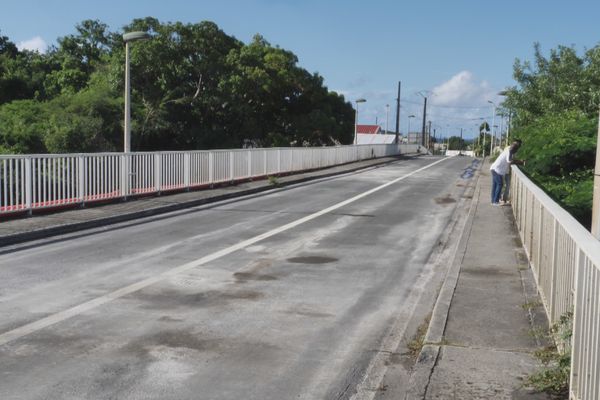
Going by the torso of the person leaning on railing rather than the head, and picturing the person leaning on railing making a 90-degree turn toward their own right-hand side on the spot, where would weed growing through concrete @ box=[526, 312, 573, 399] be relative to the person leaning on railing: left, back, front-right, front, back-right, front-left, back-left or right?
front

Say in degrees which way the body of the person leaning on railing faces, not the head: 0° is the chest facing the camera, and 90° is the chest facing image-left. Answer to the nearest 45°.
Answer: approximately 270°

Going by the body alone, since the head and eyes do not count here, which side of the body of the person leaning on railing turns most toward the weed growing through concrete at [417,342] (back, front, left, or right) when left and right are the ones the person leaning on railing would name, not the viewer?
right

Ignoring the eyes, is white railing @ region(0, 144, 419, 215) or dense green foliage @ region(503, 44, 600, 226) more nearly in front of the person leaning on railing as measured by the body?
the dense green foliage

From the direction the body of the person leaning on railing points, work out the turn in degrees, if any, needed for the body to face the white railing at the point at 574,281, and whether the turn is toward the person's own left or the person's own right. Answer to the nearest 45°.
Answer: approximately 90° to the person's own right

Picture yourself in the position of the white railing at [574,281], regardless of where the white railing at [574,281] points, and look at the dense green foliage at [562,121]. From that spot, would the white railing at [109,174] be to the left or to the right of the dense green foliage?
left
